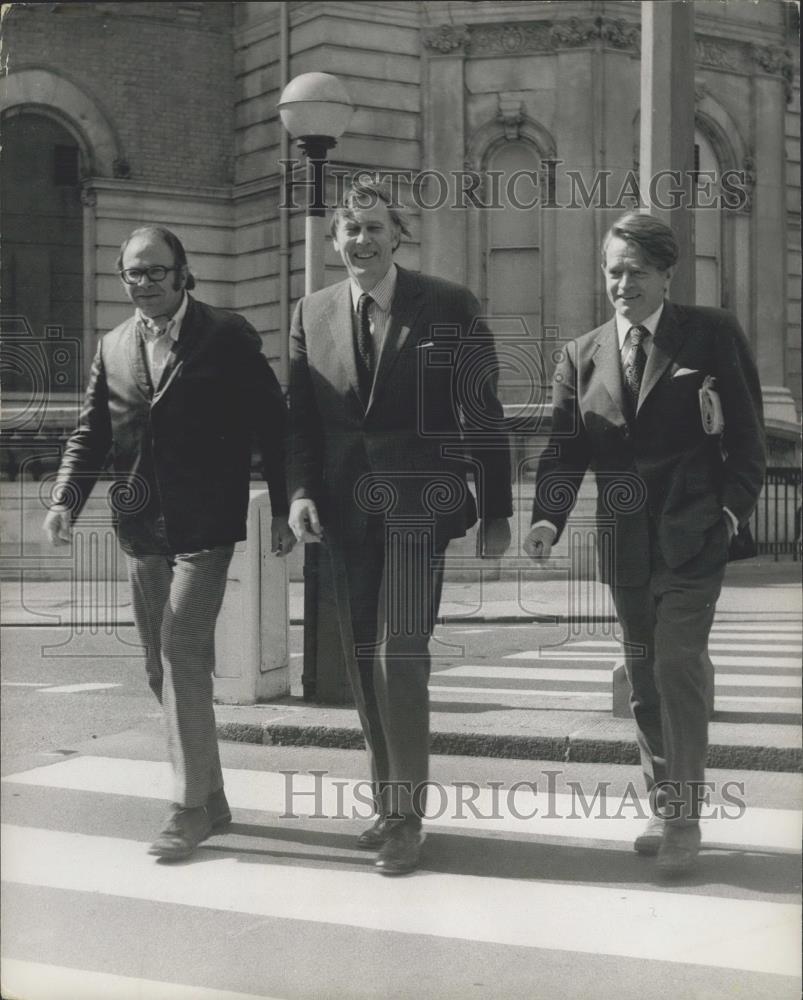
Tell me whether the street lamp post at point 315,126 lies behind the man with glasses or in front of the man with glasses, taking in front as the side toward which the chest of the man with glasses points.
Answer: behind

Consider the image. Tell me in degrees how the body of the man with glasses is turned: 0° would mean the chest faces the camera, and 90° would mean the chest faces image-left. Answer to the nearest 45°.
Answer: approximately 45°

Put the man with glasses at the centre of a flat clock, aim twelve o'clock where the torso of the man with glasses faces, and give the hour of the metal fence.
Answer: The metal fence is roughly at 6 o'clock from the man with glasses.

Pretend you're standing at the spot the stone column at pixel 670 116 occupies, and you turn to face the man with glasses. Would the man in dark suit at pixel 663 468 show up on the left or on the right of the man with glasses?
left

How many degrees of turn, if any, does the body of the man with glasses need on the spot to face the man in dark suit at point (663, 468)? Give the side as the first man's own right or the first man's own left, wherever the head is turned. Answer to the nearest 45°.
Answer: approximately 135° to the first man's own left

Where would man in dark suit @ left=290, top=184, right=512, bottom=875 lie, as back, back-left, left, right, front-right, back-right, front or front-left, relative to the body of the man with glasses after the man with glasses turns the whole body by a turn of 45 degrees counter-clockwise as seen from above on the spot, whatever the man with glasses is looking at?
left

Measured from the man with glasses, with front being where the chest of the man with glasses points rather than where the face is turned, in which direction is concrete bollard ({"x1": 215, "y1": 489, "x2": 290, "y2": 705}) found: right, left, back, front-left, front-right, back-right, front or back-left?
back-right
